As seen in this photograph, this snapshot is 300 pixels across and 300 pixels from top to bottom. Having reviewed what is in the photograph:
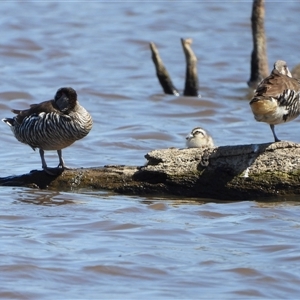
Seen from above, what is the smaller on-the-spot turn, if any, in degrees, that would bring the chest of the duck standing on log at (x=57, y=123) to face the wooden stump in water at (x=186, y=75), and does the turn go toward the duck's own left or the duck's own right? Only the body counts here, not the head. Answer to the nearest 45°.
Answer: approximately 90° to the duck's own left

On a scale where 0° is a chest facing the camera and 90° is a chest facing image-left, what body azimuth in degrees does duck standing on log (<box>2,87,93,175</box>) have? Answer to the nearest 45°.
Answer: approximately 270°

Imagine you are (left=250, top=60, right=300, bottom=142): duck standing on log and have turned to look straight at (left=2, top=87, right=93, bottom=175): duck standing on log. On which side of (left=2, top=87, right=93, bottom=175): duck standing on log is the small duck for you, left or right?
right

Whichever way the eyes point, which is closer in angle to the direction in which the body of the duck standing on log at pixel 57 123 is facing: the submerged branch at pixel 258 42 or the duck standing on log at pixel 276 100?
the duck standing on log

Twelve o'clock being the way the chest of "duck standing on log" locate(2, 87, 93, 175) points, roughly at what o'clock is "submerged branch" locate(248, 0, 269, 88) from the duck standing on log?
The submerged branch is roughly at 10 o'clock from the duck standing on log.
